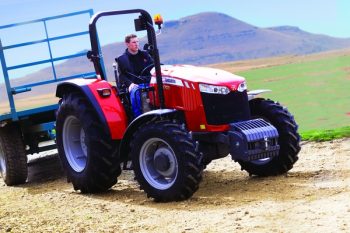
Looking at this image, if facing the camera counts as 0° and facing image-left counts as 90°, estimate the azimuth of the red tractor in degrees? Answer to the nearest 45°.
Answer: approximately 315°

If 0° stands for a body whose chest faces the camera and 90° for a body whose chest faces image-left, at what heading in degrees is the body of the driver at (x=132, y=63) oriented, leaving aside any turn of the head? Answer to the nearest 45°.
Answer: approximately 315°
